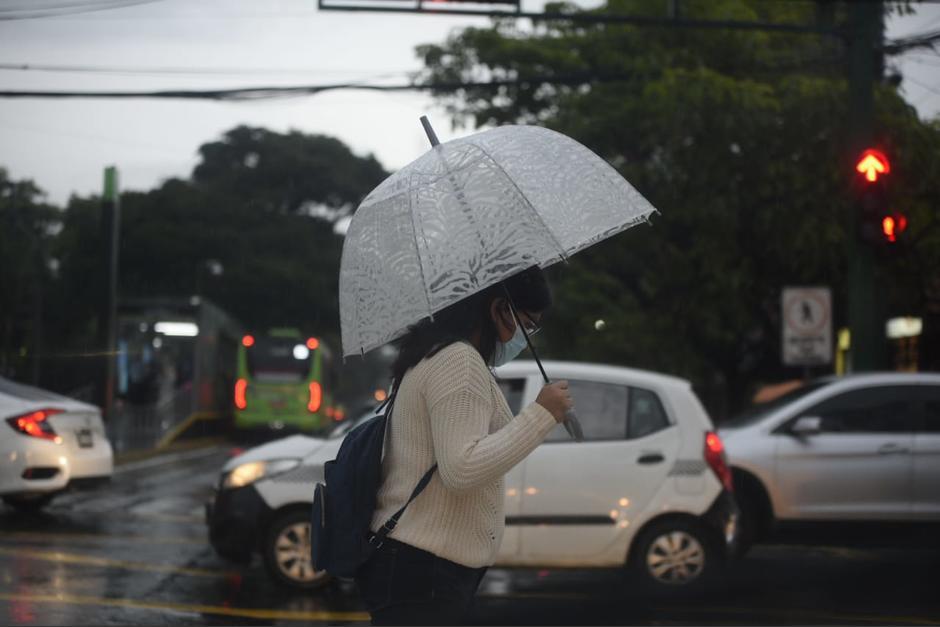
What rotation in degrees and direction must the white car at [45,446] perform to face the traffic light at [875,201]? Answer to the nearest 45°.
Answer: approximately 135° to its right

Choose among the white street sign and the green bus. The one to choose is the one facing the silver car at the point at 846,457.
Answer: the white street sign

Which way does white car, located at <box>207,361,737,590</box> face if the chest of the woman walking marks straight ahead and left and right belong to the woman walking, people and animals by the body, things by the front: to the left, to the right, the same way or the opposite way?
the opposite way

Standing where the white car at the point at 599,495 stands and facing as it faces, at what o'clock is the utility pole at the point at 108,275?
The utility pole is roughly at 2 o'clock from the white car.

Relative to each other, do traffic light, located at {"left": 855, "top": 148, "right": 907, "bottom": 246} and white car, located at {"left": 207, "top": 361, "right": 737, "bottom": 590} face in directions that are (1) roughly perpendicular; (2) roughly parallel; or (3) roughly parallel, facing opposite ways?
roughly perpendicular

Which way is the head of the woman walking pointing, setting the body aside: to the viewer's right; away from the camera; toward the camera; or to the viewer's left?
to the viewer's right

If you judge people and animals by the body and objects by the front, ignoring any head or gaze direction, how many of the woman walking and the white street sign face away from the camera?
0

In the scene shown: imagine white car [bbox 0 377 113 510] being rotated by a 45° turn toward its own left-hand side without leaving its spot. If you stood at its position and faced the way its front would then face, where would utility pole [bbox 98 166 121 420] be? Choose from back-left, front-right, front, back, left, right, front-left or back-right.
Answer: right

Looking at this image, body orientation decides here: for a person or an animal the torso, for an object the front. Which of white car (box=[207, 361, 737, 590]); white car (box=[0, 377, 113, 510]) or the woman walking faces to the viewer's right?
the woman walking

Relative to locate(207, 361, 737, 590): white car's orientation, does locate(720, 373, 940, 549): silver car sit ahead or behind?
behind

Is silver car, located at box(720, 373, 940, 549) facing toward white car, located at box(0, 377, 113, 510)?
yes

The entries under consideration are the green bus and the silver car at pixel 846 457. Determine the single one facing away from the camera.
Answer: the green bus

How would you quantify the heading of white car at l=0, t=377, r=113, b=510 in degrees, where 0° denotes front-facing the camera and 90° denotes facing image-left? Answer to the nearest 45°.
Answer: approximately 135°
